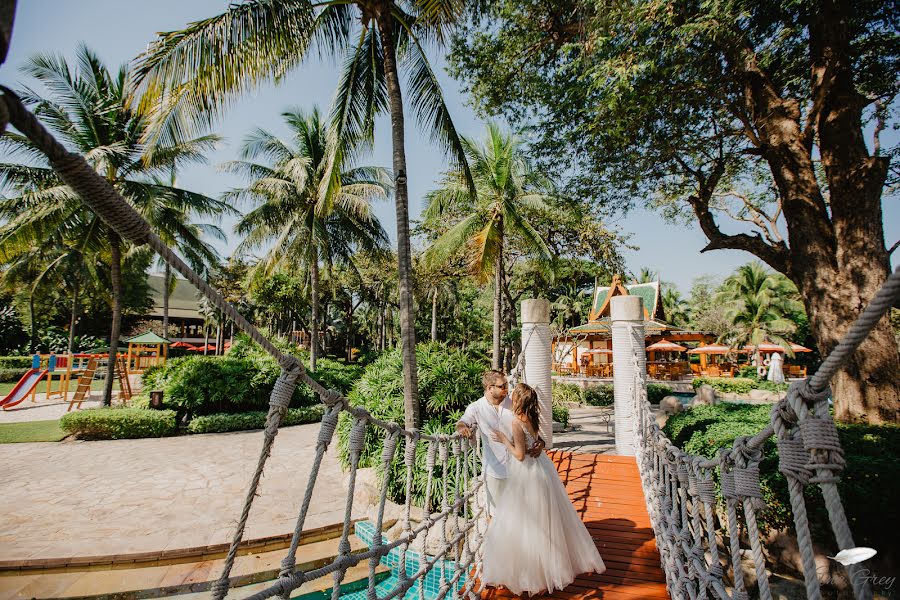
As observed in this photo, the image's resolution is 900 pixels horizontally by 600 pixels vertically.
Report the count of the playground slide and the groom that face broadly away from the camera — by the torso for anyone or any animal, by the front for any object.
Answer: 0

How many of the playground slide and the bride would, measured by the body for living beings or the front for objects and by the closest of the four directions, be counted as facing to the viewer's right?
0

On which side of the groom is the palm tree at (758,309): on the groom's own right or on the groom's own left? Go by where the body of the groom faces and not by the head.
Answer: on the groom's own left

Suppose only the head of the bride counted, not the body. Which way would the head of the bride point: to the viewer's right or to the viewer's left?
to the viewer's left

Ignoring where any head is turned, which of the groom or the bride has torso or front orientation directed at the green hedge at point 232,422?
the bride

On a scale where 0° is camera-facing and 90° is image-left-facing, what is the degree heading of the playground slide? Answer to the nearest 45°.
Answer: approximately 45°
